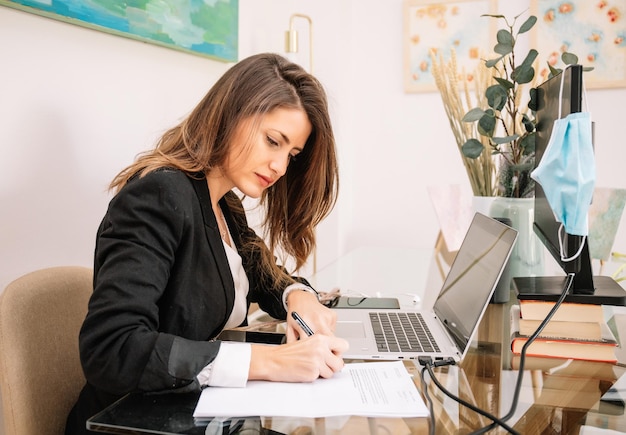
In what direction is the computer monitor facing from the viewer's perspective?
to the viewer's left

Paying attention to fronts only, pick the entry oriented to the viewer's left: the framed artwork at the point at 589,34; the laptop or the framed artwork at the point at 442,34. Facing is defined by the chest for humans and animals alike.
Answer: the laptop

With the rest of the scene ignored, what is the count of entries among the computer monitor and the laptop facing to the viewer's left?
2

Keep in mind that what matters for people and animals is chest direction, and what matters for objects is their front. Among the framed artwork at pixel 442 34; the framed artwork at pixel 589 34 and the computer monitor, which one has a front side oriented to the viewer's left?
the computer monitor

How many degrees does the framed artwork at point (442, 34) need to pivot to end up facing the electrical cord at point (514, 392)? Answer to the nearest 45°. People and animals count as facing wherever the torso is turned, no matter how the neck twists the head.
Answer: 0° — it already faces it

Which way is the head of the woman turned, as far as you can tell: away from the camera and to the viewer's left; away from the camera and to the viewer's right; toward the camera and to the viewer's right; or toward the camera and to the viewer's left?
toward the camera and to the viewer's right

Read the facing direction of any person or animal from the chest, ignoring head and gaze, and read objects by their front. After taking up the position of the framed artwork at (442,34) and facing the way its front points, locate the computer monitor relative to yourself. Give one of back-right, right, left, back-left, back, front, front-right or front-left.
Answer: front

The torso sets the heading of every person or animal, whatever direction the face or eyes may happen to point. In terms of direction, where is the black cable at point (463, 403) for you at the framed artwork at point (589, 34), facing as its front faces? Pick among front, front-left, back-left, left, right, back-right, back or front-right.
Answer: front

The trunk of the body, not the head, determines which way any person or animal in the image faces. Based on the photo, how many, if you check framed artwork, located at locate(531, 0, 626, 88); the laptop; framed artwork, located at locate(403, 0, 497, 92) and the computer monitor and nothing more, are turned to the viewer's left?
2

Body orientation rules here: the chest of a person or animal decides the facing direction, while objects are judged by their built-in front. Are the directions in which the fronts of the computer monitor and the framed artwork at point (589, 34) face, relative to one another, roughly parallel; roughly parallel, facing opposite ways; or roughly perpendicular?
roughly perpendicular

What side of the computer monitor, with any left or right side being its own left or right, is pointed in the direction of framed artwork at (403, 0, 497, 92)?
right

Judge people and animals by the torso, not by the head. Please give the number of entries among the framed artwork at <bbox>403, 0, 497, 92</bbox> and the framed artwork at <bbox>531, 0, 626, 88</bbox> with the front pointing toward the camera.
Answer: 2

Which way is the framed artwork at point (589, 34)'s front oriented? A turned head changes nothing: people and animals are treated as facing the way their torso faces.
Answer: toward the camera

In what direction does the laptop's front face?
to the viewer's left

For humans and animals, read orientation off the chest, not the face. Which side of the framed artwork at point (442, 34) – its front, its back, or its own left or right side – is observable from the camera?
front
